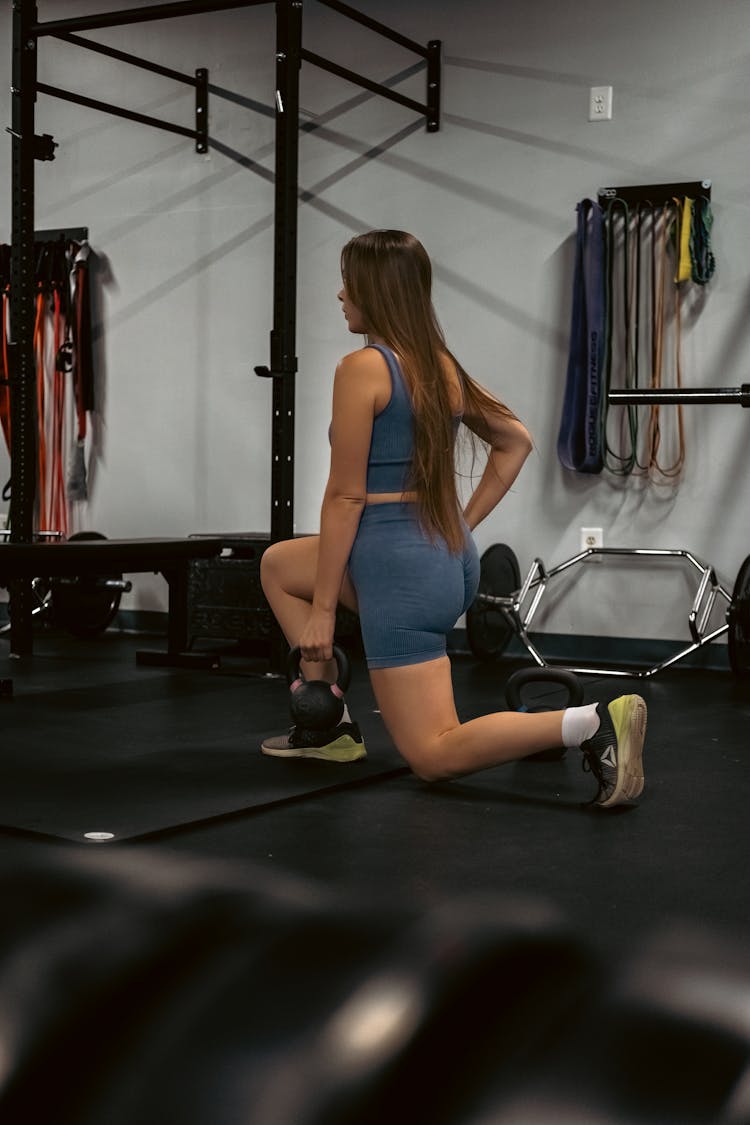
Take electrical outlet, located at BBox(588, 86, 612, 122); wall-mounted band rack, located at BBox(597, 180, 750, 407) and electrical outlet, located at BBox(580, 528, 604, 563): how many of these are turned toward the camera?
3

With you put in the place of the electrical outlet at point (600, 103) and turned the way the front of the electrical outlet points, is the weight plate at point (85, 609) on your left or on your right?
on your right

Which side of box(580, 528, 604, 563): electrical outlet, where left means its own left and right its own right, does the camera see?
front

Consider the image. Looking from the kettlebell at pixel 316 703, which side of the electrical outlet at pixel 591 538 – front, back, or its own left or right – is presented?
front

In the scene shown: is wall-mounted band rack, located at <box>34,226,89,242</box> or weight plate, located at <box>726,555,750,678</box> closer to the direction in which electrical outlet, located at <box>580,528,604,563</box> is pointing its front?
the weight plate

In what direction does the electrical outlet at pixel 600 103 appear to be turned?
toward the camera

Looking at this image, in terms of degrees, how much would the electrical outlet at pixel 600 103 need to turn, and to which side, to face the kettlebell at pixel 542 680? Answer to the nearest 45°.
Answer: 0° — it already faces it
